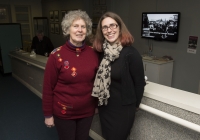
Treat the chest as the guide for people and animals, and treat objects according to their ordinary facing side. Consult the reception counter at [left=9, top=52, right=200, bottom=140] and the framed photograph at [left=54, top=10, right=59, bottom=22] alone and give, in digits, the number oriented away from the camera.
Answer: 0

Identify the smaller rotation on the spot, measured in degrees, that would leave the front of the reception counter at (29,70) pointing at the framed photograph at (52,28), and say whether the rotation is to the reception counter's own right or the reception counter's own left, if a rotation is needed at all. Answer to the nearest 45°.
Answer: approximately 135° to the reception counter's own right

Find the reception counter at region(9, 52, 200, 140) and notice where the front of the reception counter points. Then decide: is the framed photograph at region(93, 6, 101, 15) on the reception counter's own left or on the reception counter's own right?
on the reception counter's own right

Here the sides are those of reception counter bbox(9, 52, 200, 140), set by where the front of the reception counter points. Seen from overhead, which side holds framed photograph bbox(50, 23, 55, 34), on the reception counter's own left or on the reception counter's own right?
on the reception counter's own right

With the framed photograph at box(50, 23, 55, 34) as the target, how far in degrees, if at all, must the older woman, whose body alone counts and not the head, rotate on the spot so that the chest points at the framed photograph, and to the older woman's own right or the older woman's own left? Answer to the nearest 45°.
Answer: approximately 135° to the older woman's own left

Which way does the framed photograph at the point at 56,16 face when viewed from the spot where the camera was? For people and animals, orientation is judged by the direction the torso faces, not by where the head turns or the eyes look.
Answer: facing the viewer and to the left of the viewer

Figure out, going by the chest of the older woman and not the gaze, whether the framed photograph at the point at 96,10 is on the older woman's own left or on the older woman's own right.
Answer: on the older woman's own left

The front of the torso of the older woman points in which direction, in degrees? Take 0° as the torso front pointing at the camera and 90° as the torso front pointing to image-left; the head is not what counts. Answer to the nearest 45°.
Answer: approximately 315°

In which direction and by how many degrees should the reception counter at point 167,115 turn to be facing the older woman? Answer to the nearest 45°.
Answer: approximately 45° to its right
